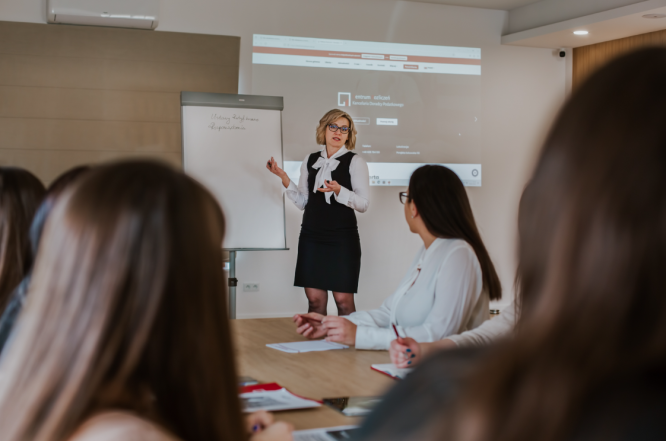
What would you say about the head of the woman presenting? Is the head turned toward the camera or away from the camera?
toward the camera

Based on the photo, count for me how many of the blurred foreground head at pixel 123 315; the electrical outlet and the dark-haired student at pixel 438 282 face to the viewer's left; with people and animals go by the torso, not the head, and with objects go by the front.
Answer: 1

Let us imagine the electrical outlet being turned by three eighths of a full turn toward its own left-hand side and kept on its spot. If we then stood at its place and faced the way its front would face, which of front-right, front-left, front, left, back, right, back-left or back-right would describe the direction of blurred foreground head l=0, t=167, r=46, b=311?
back-right

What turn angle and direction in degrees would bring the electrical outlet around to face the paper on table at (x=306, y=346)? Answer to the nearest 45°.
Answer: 0° — it already faces it

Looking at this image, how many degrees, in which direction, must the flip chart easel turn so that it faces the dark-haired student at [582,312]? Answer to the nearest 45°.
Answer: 0° — it already faces them

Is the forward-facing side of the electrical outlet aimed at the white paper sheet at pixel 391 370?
yes

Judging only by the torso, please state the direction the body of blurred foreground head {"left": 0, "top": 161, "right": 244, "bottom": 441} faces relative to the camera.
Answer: away from the camera

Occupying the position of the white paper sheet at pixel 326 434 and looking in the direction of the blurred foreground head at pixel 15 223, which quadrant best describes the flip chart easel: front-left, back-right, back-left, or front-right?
front-right

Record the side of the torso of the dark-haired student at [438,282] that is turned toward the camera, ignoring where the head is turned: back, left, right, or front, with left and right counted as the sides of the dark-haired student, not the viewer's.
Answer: left

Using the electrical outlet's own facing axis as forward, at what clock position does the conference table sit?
The conference table is roughly at 12 o'clock from the electrical outlet.

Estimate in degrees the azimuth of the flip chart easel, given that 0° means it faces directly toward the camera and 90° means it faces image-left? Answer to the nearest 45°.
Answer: approximately 0°

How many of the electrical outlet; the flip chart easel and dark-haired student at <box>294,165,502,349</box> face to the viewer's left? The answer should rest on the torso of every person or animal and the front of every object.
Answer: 1

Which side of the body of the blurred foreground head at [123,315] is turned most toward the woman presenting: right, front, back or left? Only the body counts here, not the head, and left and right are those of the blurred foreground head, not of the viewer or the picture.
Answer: front

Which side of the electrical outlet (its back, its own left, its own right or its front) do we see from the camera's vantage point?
front

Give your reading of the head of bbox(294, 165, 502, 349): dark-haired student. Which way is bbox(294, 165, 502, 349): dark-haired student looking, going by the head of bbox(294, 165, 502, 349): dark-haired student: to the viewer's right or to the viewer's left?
to the viewer's left

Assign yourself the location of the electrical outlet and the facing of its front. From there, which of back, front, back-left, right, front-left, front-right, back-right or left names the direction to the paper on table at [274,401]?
front
